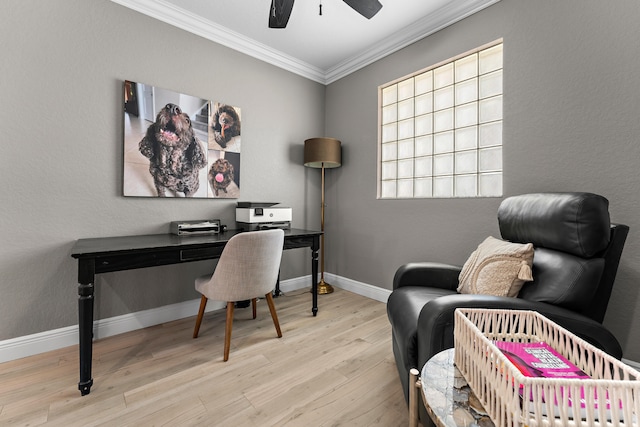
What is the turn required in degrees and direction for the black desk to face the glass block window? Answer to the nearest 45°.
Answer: approximately 45° to its left

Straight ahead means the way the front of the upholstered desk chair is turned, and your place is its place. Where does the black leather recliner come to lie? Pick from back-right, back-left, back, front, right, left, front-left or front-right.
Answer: back

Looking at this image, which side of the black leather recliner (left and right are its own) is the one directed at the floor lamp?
right

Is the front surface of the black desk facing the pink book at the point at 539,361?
yes

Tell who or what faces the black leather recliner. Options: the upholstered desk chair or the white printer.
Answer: the white printer

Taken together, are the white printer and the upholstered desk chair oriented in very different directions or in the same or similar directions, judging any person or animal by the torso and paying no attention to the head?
very different directions

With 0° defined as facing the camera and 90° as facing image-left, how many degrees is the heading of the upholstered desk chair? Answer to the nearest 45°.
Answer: approximately 135°

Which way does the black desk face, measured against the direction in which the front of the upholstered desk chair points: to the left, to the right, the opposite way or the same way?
the opposite way

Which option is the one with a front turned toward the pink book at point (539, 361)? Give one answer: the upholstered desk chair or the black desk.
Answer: the black desk

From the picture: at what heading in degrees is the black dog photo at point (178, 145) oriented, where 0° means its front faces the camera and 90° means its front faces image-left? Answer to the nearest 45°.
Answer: approximately 315°

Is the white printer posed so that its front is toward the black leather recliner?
yes

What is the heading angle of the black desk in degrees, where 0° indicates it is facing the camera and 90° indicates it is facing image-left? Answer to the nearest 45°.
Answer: approximately 315°
